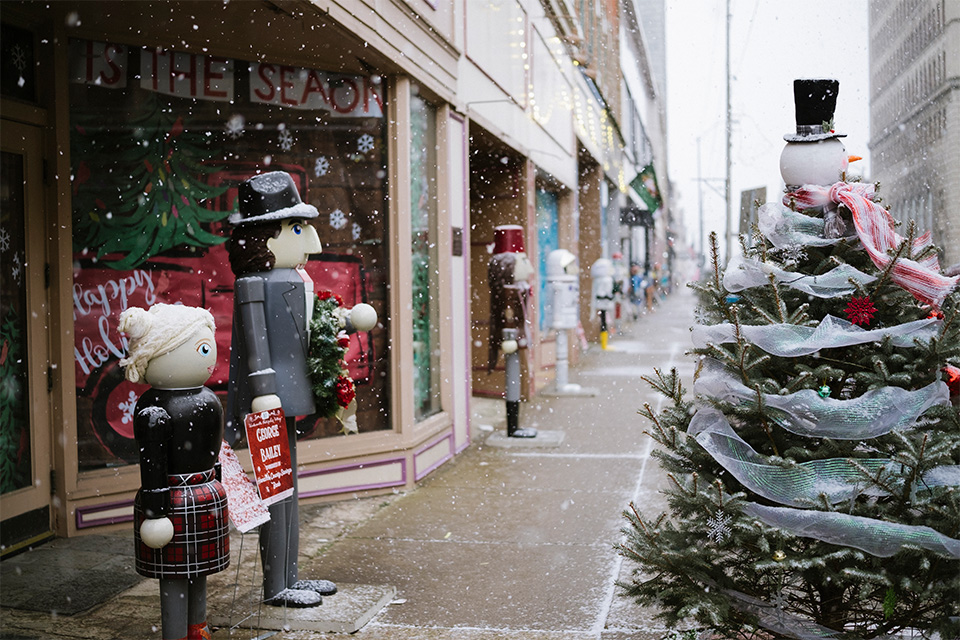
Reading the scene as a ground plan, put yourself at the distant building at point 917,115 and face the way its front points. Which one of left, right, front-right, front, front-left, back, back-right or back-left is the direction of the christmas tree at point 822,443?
front-left

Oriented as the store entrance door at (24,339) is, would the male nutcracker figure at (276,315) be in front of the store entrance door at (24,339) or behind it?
in front

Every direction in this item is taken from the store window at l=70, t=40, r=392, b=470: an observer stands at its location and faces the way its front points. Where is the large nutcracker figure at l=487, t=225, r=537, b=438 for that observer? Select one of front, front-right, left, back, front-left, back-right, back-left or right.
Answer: left

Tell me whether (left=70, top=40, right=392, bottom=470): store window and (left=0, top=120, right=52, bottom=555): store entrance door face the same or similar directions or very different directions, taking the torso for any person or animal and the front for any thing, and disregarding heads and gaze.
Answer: same or similar directions

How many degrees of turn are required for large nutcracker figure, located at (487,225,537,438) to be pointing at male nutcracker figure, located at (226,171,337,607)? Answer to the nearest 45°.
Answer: approximately 90° to its right

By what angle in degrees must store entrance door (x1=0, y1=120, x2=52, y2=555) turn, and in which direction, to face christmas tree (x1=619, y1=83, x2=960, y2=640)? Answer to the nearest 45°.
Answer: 0° — it already faces it

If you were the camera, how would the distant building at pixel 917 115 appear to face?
facing the viewer and to the left of the viewer

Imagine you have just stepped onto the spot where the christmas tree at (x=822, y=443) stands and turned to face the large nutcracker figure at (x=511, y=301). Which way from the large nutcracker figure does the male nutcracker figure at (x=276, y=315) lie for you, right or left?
left

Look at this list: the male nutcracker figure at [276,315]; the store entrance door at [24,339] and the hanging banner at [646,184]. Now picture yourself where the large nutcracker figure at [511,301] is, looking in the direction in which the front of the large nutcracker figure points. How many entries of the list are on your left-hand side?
1

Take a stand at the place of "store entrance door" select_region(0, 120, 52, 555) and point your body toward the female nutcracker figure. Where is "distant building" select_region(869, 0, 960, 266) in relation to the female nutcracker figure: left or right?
left

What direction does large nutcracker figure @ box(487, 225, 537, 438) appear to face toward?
to the viewer's right

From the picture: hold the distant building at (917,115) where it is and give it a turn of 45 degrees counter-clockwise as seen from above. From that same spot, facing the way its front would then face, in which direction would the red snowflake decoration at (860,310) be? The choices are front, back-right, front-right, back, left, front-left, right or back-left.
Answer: front

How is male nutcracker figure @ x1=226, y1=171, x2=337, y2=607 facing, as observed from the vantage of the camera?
facing to the right of the viewer

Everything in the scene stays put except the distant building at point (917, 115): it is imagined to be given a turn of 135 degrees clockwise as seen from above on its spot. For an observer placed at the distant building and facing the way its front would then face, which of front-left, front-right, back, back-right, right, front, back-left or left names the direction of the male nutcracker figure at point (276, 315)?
back-right

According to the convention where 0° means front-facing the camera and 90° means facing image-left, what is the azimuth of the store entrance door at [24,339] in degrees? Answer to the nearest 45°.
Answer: approximately 315°
